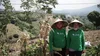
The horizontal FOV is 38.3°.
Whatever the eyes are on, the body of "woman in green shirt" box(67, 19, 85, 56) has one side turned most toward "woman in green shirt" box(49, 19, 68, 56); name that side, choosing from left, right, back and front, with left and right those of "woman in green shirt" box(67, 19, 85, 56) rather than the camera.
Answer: right

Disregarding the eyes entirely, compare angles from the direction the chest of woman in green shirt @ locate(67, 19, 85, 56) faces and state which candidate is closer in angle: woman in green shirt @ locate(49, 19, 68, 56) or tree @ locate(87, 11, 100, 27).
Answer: the woman in green shirt

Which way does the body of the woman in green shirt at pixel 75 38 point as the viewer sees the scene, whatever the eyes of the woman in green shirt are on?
toward the camera

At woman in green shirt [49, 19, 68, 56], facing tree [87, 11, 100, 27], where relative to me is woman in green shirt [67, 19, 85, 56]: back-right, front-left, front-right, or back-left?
front-right

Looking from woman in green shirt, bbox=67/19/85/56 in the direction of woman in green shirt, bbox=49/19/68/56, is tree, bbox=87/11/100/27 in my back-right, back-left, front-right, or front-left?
back-right

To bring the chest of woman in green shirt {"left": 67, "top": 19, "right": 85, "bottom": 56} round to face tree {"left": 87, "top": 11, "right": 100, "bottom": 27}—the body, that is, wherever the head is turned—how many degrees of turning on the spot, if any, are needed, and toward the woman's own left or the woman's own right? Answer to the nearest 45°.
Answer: approximately 180°

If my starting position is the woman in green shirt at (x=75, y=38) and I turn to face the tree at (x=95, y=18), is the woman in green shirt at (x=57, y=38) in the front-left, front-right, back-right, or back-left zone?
back-left
